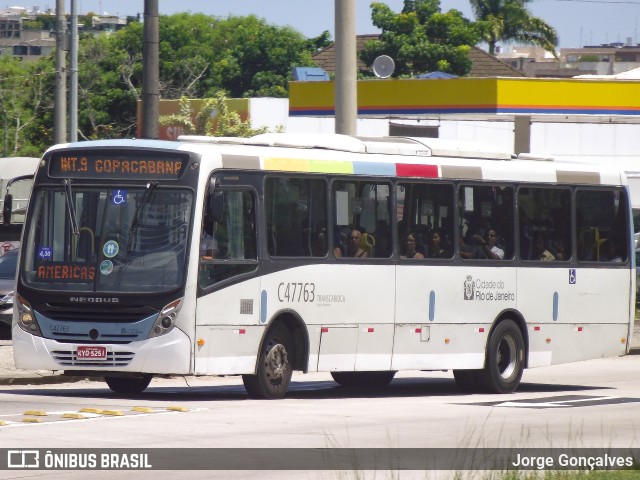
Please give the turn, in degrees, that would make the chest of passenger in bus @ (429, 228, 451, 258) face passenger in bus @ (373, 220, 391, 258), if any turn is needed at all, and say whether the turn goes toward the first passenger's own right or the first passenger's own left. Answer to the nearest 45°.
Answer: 0° — they already face them

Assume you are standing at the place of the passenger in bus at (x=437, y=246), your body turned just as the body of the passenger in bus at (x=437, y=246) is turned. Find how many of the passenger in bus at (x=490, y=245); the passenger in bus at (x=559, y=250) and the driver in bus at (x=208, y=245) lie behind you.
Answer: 2

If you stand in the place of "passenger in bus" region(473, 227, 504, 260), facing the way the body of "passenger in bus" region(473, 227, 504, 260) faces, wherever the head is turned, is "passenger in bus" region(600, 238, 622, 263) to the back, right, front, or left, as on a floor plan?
back

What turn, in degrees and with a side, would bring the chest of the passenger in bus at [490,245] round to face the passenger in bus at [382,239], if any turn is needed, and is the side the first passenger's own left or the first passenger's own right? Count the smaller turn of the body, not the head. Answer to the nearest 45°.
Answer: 0° — they already face them

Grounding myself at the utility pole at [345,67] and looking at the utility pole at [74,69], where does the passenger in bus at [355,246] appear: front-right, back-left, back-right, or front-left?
back-left

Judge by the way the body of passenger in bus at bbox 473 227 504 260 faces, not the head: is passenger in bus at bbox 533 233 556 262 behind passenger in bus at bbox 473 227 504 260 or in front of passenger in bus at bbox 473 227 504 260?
behind

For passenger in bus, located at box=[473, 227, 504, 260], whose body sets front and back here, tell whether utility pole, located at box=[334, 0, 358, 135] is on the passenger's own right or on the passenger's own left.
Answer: on the passenger's own right

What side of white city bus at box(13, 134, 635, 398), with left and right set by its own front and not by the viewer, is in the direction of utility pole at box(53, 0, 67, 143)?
right

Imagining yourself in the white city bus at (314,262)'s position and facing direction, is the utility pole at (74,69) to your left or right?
on your right
